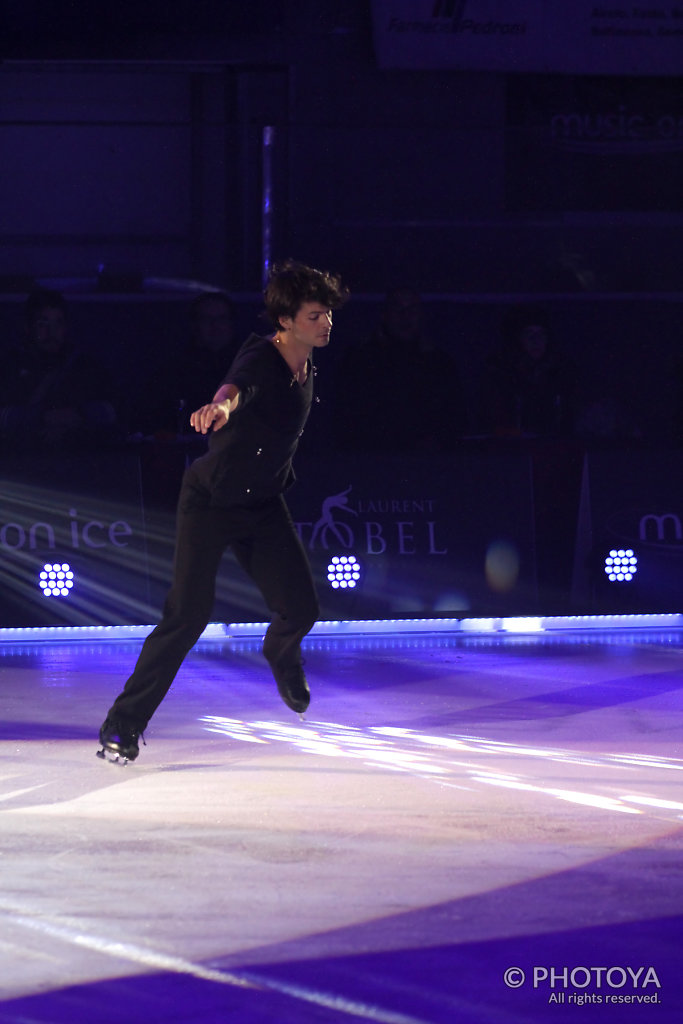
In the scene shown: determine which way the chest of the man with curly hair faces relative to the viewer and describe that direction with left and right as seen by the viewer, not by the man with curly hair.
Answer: facing the viewer and to the right of the viewer

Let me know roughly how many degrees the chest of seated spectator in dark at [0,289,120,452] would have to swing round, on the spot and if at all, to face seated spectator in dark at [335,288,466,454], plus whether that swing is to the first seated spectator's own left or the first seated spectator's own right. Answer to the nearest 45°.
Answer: approximately 90° to the first seated spectator's own left

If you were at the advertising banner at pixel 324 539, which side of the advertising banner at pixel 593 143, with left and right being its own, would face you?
front

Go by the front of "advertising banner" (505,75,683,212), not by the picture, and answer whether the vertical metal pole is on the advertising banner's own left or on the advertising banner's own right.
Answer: on the advertising banner's own right

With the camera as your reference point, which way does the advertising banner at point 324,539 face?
facing the viewer

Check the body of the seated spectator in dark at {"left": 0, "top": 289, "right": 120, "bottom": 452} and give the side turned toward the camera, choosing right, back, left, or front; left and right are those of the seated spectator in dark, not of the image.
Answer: front

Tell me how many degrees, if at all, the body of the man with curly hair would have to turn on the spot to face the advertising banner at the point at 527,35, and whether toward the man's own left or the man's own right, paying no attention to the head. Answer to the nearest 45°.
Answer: approximately 135° to the man's own left

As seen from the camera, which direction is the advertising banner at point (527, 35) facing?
toward the camera

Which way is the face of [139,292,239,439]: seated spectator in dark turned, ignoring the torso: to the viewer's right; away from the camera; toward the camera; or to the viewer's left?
toward the camera

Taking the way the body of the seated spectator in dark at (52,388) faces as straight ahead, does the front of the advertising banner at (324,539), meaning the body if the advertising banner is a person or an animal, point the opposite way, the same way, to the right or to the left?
the same way

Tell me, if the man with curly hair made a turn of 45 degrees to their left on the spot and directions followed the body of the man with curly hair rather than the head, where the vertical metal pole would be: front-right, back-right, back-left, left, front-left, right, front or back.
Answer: left

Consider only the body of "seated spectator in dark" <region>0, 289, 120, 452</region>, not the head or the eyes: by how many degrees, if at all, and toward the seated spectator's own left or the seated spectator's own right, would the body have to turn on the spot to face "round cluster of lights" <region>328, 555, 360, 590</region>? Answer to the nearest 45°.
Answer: approximately 45° to the seated spectator's own left

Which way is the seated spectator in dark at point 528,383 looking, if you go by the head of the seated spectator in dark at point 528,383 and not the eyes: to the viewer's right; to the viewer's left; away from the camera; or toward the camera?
toward the camera

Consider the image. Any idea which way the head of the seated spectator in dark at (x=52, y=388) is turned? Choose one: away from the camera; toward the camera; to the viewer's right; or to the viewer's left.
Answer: toward the camera

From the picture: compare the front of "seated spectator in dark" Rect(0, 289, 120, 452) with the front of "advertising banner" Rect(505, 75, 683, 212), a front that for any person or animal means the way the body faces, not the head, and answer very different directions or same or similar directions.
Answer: same or similar directions

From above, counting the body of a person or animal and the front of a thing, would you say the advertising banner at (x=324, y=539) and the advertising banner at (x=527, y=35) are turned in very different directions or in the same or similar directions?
same or similar directions
